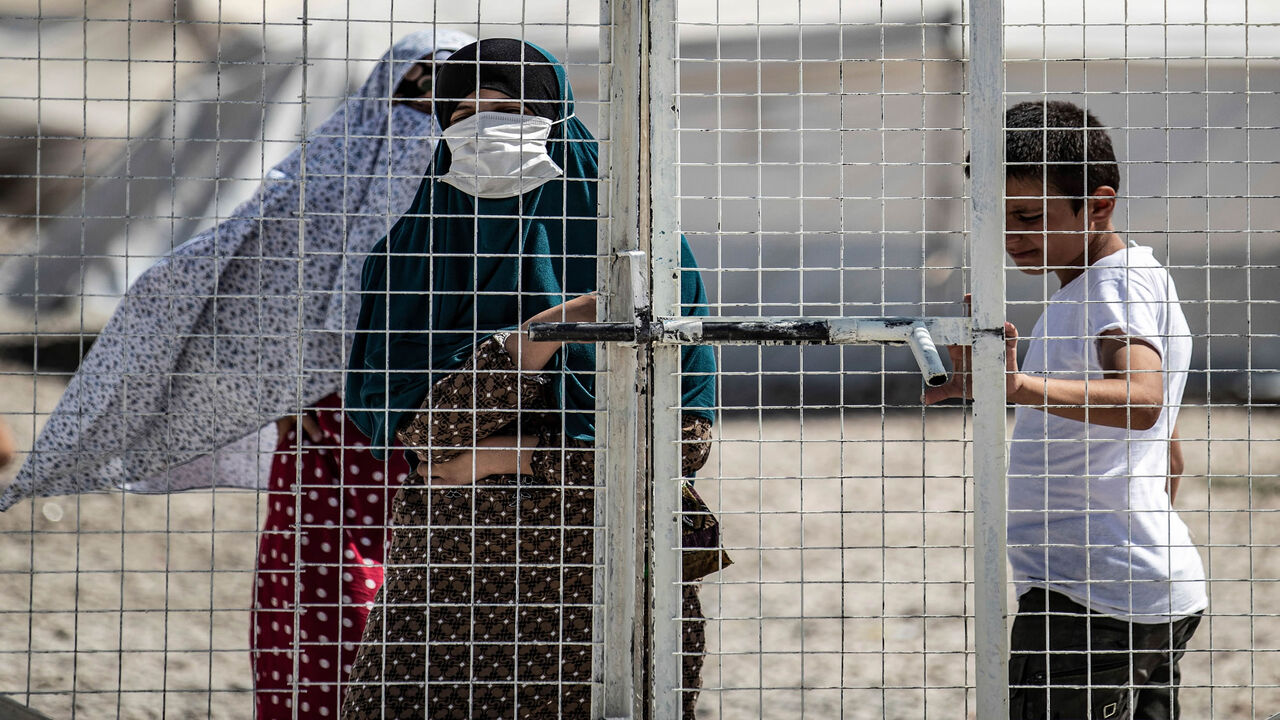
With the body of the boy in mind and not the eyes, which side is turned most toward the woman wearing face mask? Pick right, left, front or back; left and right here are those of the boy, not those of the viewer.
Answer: front

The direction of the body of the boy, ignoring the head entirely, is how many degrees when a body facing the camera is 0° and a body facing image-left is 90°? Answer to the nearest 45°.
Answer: approximately 90°

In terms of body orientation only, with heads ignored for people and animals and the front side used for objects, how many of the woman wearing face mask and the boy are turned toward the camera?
1

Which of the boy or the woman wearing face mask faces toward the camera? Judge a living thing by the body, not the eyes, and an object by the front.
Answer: the woman wearing face mask

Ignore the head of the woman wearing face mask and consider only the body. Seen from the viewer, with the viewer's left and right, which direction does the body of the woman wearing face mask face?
facing the viewer

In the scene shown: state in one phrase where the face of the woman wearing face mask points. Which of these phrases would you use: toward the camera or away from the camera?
toward the camera

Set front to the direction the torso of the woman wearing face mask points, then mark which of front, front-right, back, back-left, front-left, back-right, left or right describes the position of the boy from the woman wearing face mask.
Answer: left
